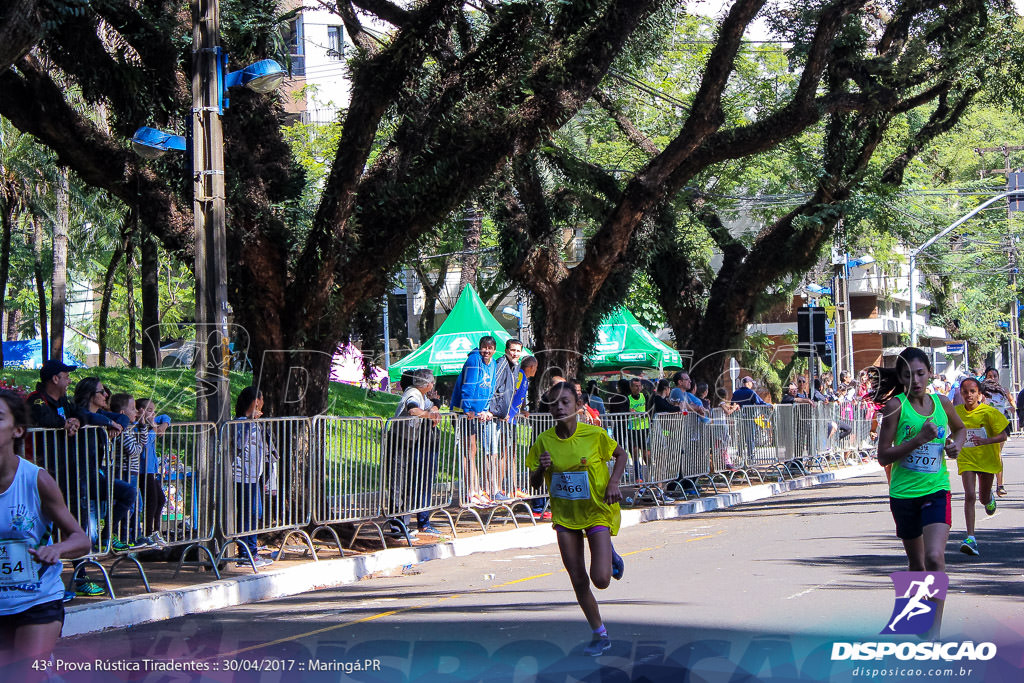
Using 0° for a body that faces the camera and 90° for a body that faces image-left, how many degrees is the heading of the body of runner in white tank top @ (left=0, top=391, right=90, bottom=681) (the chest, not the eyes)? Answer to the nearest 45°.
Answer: approximately 45°

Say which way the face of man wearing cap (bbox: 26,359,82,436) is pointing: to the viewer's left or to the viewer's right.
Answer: to the viewer's right

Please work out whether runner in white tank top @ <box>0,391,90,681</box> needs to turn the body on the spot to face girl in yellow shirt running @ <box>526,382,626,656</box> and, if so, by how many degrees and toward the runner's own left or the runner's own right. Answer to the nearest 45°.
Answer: approximately 180°

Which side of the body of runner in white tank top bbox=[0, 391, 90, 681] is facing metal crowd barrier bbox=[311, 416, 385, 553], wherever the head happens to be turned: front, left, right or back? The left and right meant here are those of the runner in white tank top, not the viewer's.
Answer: back

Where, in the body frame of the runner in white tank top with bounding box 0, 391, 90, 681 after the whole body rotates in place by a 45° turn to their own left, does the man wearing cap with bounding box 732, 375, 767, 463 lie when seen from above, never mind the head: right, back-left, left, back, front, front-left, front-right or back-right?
back-left

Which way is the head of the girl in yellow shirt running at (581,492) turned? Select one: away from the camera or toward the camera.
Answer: toward the camera

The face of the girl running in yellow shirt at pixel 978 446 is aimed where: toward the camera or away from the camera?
toward the camera

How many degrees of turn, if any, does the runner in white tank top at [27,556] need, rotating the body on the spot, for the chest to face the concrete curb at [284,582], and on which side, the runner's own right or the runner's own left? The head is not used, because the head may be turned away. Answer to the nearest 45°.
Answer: approximately 135° to the runner's own right

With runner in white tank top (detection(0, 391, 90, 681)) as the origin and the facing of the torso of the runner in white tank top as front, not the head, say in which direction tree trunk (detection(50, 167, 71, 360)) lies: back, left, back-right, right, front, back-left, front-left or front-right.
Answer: back-right

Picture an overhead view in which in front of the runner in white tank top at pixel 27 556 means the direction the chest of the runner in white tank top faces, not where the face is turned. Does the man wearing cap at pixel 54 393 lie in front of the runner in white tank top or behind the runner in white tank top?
behind
